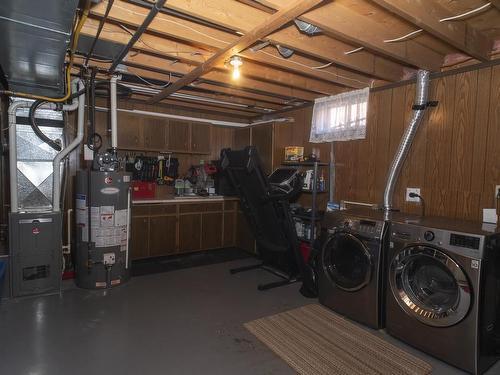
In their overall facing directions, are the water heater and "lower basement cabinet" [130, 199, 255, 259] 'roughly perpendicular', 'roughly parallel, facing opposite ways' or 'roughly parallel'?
roughly parallel

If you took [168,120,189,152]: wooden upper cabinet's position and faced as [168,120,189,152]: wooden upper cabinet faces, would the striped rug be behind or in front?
in front

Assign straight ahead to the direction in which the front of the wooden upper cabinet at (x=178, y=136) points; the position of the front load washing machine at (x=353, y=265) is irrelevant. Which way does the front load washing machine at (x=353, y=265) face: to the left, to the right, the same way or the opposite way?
to the right

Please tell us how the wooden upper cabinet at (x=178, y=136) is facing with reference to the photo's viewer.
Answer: facing the viewer

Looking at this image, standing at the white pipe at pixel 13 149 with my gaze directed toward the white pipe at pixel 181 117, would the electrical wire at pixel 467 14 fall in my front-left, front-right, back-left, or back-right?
front-right

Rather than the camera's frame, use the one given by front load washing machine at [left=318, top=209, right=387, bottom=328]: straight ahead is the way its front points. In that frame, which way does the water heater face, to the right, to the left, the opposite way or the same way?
to the left

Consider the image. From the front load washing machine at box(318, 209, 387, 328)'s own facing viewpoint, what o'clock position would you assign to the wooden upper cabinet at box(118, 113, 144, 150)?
The wooden upper cabinet is roughly at 2 o'clock from the front load washing machine.

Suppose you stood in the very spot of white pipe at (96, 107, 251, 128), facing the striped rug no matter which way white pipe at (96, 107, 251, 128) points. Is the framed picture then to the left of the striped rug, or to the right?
left

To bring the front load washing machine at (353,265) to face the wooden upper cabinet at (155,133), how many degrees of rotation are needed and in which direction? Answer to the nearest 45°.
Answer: approximately 45° to its right

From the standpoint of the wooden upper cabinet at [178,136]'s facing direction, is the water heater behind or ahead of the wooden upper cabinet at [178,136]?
ahead

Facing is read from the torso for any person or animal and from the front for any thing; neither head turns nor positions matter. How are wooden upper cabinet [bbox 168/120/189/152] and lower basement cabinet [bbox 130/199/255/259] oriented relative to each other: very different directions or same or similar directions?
same or similar directions

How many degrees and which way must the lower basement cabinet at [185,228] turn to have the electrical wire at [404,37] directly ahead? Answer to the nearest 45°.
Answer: approximately 45° to its left

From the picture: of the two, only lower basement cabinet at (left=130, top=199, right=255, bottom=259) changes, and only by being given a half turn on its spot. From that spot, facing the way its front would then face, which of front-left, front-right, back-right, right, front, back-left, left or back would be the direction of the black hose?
back-left

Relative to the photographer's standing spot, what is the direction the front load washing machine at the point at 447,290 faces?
facing the viewer and to the left of the viewer

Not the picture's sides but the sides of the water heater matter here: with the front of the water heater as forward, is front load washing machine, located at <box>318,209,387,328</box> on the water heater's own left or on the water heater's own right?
on the water heater's own left

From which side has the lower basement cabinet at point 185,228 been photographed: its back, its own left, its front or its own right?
front

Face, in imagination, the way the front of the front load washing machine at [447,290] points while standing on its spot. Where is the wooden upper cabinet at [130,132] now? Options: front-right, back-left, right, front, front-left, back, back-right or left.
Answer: front-right
